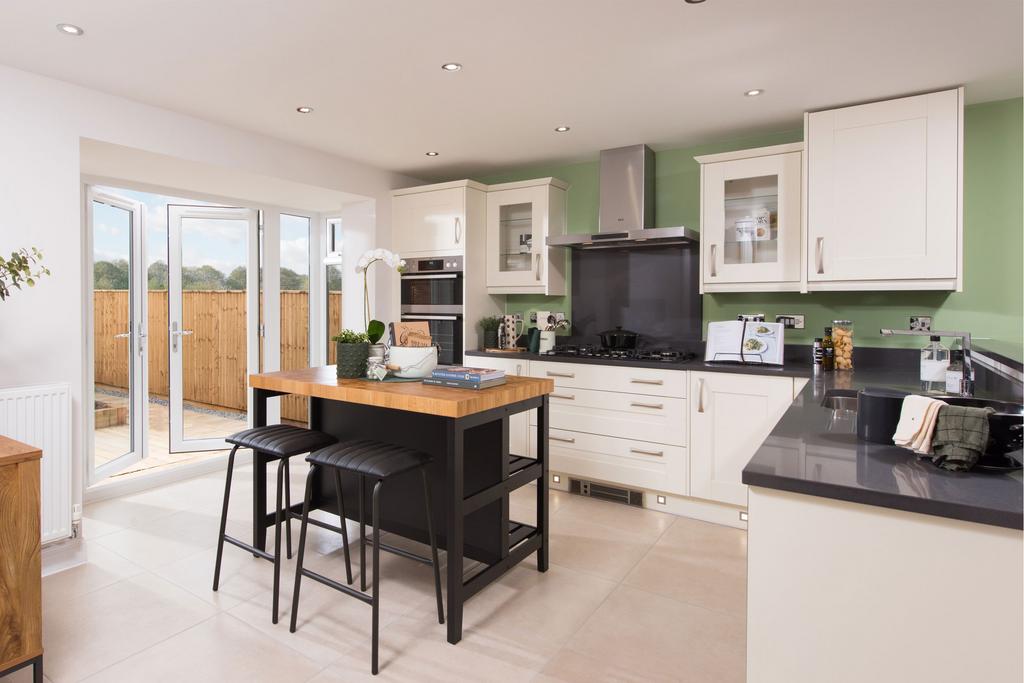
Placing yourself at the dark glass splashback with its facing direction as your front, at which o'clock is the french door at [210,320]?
The french door is roughly at 3 o'clock from the dark glass splashback.

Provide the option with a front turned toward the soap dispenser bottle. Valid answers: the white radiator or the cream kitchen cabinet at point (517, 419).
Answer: the white radiator

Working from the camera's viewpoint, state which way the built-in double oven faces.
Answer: facing the viewer and to the left of the viewer

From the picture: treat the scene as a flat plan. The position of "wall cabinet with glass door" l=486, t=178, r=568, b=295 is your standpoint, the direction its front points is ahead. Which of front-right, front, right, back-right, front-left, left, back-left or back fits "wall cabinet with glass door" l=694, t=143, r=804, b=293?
left

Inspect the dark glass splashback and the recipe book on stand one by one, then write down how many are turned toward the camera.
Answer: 2

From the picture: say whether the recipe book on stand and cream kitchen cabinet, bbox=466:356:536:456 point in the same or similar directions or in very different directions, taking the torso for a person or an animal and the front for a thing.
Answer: same or similar directions

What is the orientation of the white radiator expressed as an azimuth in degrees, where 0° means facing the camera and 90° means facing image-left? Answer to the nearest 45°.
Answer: approximately 315°

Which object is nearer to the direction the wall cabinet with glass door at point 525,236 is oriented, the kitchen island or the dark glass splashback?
the kitchen island

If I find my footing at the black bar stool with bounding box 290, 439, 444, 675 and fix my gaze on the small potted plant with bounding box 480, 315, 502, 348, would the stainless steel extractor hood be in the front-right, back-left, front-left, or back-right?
front-right

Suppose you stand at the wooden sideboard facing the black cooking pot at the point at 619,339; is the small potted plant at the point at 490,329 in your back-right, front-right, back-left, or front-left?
front-left

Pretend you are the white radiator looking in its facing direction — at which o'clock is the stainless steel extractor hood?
The stainless steel extractor hood is roughly at 11 o'clock from the white radiator.

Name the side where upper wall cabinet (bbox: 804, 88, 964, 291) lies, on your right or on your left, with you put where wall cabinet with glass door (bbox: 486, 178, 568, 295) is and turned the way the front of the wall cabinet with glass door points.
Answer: on your left

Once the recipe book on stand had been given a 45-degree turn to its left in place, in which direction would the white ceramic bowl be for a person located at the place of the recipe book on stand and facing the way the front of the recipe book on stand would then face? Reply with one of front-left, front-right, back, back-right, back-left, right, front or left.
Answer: right

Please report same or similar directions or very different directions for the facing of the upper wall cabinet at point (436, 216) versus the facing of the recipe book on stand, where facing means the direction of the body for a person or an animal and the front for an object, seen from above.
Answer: same or similar directions

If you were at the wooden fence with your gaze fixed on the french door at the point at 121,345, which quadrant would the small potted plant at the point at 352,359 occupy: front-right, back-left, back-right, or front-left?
front-left

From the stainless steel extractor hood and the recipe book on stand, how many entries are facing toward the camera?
2

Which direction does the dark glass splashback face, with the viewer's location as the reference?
facing the viewer

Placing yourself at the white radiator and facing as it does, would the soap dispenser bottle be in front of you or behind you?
in front

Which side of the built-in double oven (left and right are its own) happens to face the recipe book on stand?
left

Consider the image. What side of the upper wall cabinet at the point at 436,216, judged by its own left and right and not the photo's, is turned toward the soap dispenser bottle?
left

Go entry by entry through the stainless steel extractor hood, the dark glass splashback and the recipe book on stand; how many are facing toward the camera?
3

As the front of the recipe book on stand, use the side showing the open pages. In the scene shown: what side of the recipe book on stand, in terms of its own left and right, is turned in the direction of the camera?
front
